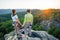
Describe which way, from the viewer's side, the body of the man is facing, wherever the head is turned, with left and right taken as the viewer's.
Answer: facing away from the viewer
